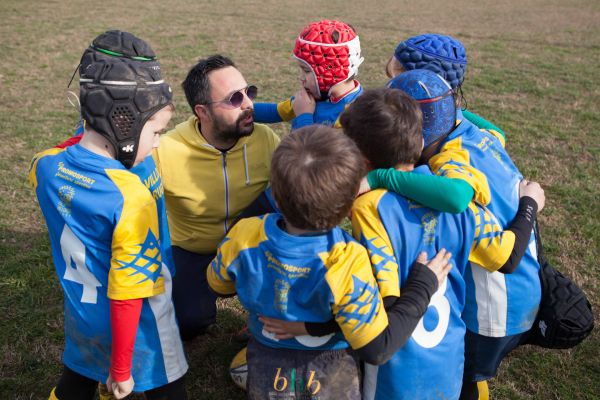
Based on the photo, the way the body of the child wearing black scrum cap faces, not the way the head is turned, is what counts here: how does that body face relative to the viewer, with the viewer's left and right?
facing away from the viewer and to the right of the viewer
